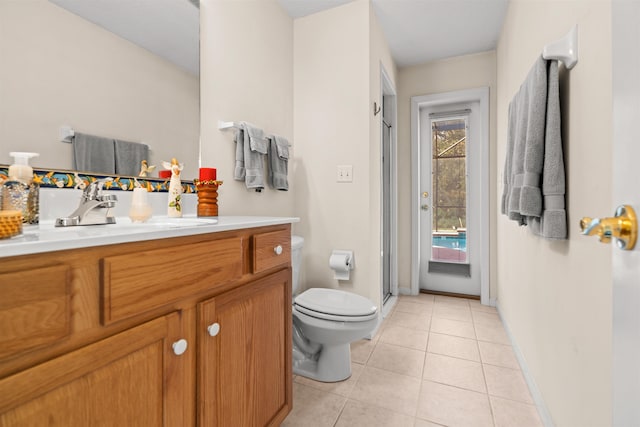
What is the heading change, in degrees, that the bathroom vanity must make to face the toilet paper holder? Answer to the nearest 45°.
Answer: approximately 90° to its left

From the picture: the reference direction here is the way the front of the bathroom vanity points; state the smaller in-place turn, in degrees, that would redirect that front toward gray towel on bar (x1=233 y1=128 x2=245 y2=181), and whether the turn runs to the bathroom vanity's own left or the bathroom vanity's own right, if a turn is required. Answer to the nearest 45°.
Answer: approximately 90° to the bathroom vanity's own left

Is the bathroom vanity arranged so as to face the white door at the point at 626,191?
yes

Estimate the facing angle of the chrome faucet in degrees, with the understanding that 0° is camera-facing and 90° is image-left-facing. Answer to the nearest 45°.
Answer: approximately 315°

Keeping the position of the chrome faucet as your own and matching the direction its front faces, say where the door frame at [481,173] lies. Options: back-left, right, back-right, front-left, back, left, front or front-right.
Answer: front-left

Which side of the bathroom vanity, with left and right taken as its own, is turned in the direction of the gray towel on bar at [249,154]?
left

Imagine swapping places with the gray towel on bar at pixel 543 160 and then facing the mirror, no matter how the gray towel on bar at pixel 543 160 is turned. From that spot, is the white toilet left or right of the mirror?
right

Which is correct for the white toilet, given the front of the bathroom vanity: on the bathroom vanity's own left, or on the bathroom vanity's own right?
on the bathroom vanity's own left

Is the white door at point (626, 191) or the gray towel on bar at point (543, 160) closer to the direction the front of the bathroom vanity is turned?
the white door

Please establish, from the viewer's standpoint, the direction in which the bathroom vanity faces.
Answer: facing the viewer and to the right of the viewer
